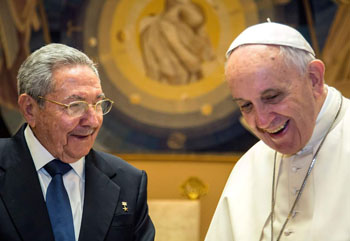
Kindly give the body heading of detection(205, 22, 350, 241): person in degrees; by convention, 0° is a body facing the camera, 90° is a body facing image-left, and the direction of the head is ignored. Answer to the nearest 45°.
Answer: approximately 45°

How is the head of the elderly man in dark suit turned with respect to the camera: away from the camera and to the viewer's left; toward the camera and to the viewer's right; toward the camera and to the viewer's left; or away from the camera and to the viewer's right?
toward the camera and to the viewer's right
